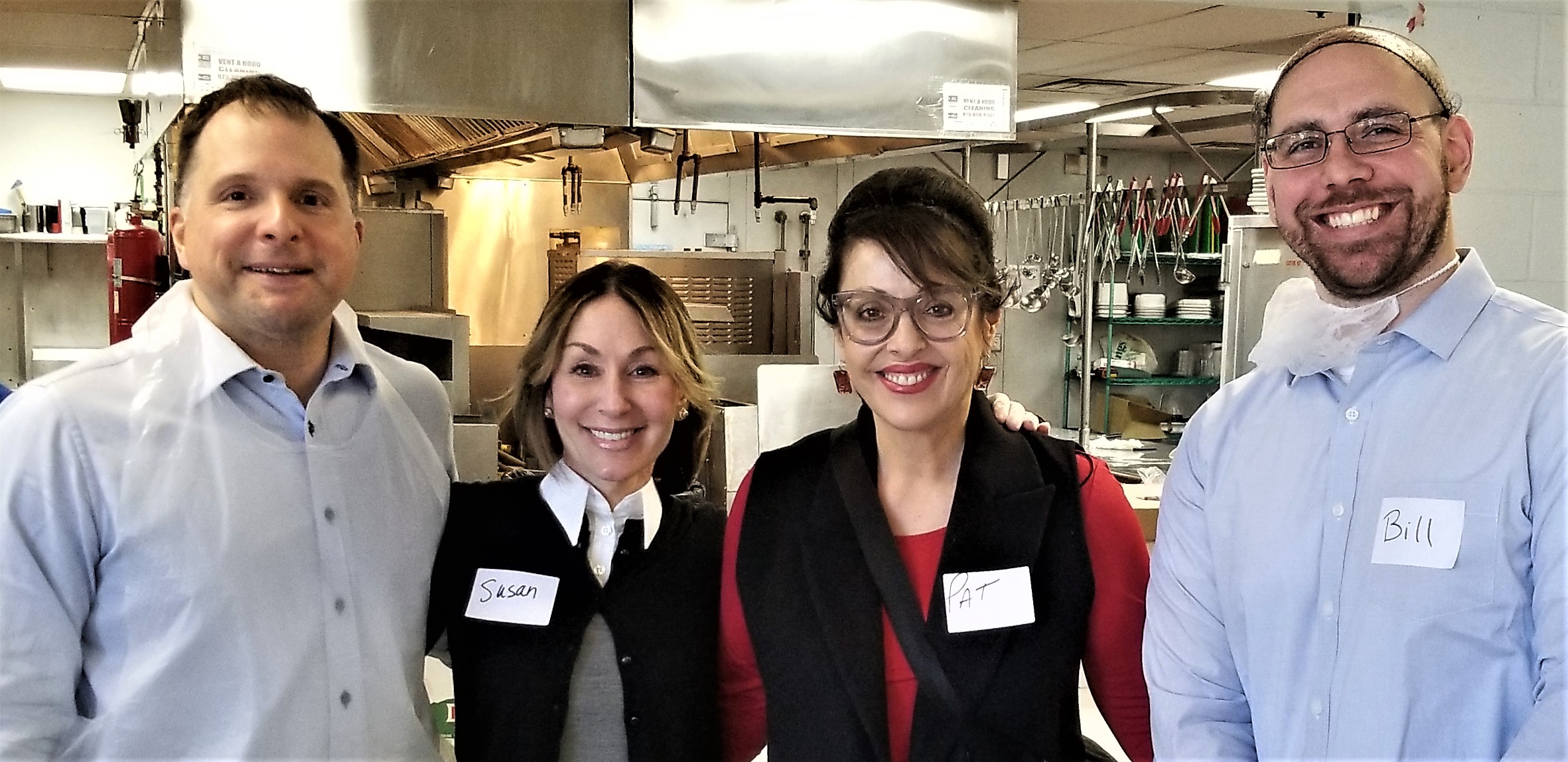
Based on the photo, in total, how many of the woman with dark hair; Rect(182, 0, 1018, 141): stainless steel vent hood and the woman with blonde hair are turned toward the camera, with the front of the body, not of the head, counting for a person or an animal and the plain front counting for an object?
3

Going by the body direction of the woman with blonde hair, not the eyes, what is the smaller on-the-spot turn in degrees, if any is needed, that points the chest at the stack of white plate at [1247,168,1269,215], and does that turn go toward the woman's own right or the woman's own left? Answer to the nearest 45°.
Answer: approximately 135° to the woman's own left

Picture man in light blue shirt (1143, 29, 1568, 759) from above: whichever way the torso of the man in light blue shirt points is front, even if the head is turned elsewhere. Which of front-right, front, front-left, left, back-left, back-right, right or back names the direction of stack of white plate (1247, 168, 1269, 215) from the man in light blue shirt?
back

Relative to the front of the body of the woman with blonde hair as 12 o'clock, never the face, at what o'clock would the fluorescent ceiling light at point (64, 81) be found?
The fluorescent ceiling light is roughly at 5 o'clock from the woman with blonde hair.

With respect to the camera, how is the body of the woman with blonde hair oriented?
toward the camera

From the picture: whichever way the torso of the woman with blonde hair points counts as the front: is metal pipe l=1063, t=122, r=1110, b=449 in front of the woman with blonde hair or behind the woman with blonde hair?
behind

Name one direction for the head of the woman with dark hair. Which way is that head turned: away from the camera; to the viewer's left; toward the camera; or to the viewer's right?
toward the camera

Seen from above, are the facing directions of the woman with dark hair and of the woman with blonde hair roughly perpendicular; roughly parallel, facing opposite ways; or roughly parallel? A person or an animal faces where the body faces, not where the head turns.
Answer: roughly parallel

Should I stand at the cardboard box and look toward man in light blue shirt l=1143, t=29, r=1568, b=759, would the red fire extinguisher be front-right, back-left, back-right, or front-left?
front-right

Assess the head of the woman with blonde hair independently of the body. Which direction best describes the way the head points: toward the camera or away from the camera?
toward the camera

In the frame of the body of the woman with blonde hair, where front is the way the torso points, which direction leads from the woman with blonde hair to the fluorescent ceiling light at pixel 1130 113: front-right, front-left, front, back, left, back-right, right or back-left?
back-left

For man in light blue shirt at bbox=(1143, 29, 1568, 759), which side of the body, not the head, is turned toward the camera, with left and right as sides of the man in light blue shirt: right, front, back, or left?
front

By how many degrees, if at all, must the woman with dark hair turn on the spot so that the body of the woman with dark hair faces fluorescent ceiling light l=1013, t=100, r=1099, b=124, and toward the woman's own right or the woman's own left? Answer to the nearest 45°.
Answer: approximately 180°

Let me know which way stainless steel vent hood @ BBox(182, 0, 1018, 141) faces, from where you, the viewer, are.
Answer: facing the viewer

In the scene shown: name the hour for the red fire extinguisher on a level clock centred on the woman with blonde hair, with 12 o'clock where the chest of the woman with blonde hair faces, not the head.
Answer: The red fire extinguisher is roughly at 5 o'clock from the woman with blonde hair.

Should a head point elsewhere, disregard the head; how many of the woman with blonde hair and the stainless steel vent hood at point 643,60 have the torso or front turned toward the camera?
2
